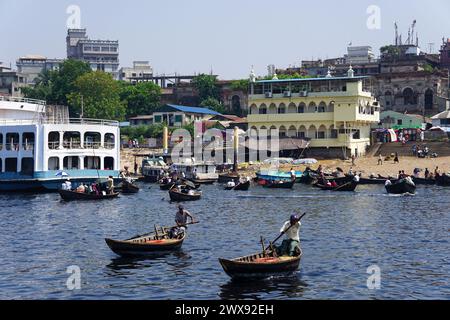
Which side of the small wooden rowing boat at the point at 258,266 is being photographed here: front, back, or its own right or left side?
left

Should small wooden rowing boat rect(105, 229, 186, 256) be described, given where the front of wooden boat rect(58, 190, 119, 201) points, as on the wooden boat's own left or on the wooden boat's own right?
on the wooden boat's own left

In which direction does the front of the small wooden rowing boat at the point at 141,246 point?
to the viewer's left

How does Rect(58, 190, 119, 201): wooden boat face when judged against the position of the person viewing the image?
facing to the left of the viewer

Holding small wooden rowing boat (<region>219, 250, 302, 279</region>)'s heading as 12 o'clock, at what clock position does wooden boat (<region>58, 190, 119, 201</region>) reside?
The wooden boat is roughly at 2 o'clock from the small wooden rowing boat.

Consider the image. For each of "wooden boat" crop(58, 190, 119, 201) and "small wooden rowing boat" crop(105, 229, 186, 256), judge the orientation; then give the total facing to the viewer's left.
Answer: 2

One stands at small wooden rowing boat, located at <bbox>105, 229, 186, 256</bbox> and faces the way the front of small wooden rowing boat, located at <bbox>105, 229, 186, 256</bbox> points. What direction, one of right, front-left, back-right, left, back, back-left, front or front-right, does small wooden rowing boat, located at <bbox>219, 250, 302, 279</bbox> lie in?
back-left

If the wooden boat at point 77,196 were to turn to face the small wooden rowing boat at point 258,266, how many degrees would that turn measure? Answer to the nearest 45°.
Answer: approximately 90° to its left
